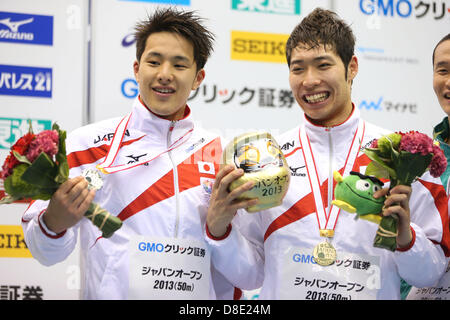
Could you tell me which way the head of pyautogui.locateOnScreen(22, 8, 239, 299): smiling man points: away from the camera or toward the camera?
toward the camera

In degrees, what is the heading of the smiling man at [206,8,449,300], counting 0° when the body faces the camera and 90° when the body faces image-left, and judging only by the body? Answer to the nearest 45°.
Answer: approximately 0°
